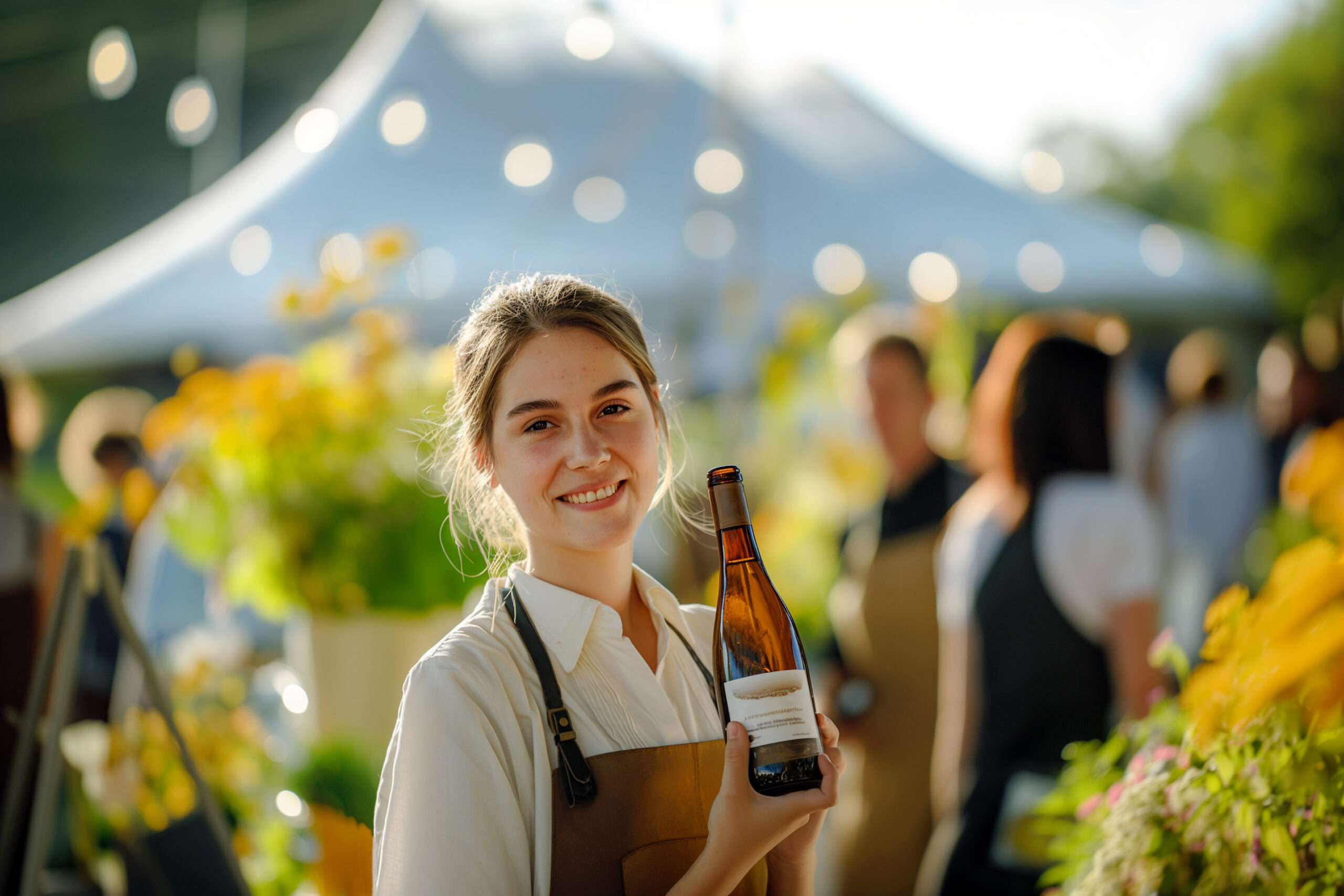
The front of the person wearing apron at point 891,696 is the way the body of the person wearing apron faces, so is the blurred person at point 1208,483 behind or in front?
behind

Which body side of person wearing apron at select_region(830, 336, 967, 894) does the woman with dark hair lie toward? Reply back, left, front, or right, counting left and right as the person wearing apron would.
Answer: left

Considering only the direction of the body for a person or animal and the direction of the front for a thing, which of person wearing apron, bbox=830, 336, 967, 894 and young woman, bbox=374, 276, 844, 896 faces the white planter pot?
the person wearing apron

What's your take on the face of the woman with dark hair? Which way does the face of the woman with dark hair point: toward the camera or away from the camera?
away from the camera

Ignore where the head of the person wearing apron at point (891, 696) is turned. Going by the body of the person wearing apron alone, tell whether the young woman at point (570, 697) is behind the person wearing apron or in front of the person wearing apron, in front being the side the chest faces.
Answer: in front

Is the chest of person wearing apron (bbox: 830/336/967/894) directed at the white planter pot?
yes

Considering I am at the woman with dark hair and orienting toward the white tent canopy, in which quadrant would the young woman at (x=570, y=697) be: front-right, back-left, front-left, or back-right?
back-left

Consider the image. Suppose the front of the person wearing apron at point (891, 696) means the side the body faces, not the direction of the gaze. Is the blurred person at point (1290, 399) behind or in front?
behind

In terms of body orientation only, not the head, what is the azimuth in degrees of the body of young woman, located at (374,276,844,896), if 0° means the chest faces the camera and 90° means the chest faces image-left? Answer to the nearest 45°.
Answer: approximately 315°

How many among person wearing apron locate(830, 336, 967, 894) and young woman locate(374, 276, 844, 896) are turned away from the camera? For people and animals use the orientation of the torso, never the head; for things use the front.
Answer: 0

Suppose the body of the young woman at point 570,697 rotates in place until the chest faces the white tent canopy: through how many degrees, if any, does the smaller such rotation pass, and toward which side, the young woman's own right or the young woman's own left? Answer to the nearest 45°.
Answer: approximately 135° to the young woman's own left
